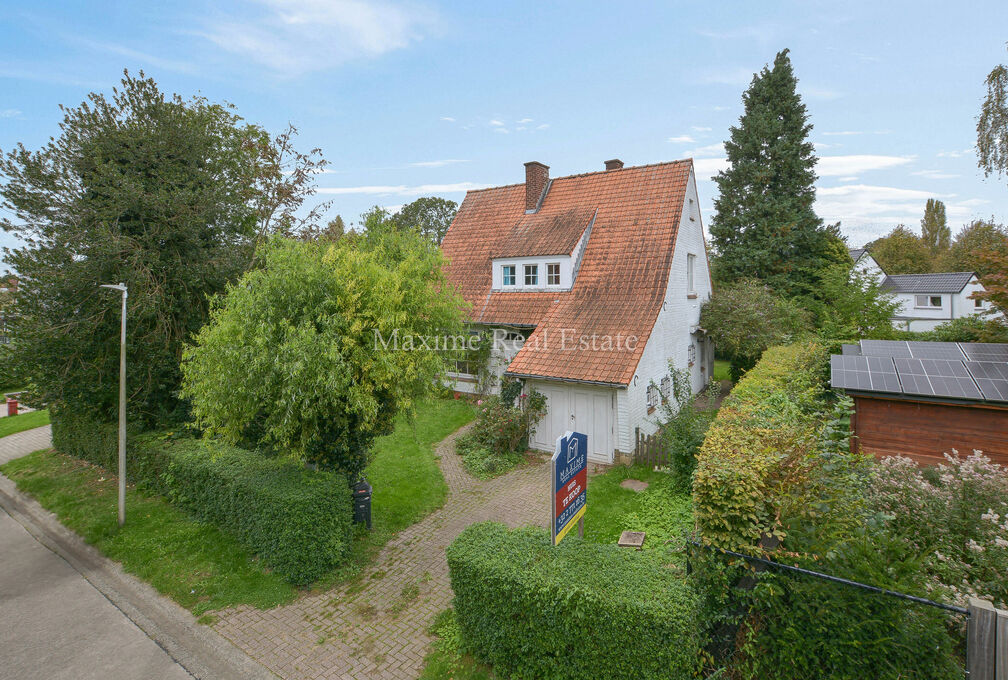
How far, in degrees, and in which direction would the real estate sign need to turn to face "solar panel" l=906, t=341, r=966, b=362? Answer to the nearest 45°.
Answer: approximately 90° to its left

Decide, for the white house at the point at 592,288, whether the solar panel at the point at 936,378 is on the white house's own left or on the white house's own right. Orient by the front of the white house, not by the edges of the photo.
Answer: on the white house's own left

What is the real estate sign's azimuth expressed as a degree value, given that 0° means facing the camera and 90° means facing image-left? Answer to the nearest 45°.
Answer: approximately 315°

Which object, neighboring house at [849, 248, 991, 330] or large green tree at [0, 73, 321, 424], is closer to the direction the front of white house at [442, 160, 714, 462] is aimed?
the large green tree

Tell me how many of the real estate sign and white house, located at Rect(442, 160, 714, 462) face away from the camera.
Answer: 0

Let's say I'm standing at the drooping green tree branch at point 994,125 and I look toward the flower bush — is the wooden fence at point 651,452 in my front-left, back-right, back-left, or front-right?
front-right

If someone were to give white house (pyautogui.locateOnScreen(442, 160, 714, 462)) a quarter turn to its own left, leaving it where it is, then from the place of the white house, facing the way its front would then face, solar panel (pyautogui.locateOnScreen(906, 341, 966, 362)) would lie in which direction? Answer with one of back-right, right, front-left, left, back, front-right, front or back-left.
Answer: front

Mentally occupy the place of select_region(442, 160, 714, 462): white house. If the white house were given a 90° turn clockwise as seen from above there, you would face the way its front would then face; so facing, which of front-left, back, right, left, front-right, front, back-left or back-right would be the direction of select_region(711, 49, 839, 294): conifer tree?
right

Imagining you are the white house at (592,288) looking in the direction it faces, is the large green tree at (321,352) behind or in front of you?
in front

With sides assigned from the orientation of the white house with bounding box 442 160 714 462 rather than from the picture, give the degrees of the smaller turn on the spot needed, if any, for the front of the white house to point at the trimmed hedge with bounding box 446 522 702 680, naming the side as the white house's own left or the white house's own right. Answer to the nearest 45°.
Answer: approximately 45° to the white house's own left

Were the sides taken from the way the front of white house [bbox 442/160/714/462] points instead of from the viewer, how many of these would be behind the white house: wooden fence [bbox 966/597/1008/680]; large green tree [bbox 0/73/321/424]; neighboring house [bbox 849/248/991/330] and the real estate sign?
1

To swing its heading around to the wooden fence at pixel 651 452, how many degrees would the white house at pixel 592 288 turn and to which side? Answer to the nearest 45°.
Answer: approximately 45° to its left

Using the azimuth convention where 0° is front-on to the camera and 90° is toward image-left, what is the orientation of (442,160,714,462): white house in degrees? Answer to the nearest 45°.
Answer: approximately 45°

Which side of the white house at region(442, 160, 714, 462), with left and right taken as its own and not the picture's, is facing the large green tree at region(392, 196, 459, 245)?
right
